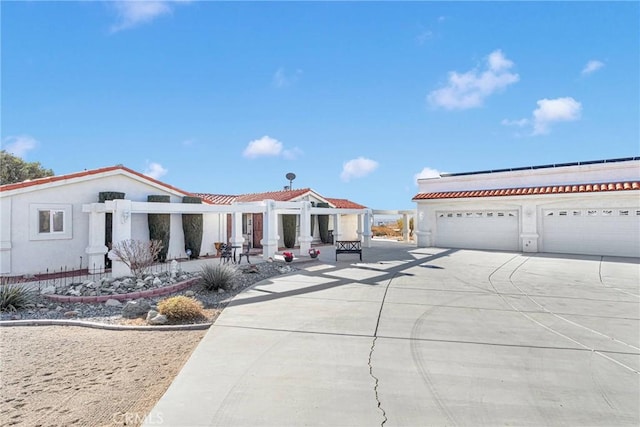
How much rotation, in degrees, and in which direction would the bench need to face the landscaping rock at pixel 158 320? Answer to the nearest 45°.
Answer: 0° — it already faces it

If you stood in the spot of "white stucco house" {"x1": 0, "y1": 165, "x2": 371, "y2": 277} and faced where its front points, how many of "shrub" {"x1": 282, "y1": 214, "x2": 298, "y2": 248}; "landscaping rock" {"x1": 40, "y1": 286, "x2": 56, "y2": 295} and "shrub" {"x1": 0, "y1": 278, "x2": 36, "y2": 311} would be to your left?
1

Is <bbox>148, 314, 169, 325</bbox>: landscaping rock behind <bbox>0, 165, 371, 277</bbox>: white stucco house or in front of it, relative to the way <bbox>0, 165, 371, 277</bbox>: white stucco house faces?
in front

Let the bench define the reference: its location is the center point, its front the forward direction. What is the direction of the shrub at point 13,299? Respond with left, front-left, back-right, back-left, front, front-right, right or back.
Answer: front-right

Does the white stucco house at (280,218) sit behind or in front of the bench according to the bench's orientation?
behind

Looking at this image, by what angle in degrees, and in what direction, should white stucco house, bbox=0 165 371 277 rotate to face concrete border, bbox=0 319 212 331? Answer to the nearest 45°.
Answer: approximately 45° to its right

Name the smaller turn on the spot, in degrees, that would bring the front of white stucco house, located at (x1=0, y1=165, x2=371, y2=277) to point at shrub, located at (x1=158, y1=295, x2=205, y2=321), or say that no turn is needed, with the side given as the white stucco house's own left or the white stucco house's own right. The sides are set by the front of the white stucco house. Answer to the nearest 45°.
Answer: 0° — it already faces it

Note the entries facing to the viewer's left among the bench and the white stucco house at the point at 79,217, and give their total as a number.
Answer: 0

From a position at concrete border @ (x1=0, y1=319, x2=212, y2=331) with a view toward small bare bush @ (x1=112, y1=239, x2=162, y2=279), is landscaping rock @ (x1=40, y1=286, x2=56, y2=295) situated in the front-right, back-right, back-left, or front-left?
front-left

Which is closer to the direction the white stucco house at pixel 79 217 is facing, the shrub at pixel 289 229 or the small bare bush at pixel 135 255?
the small bare bush

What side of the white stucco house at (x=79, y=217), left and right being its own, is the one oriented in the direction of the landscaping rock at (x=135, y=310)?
front

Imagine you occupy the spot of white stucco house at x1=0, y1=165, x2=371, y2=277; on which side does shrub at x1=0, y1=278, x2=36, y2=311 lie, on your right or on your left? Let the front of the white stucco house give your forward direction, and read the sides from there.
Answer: on your right

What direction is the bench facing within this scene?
toward the camera
